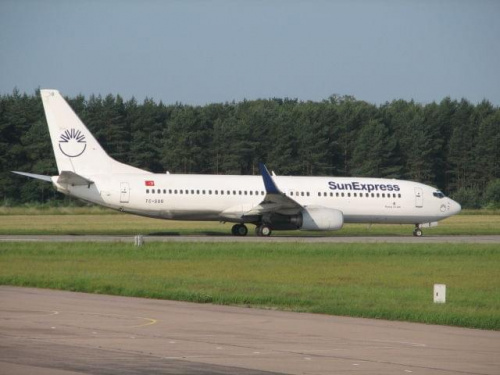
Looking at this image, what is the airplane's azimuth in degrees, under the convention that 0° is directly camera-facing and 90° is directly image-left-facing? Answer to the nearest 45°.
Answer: approximately 270°
